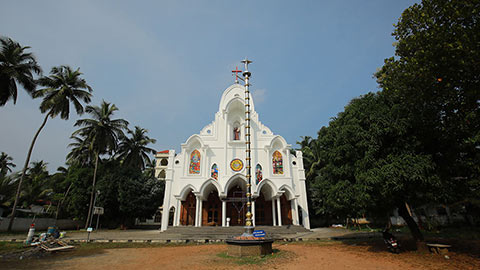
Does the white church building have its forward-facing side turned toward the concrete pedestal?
yes

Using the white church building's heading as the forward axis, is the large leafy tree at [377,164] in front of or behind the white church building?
in front

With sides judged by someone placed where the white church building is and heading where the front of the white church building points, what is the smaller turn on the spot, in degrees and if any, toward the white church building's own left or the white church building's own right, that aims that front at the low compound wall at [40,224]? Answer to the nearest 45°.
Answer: approximately 90° to the white church building's own right

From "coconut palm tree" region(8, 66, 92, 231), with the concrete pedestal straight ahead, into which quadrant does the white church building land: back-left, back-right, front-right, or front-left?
front-left

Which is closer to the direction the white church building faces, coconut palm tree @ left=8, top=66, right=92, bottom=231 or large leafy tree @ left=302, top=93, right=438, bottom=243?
the large leafy tree

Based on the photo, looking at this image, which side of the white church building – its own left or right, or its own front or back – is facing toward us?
front

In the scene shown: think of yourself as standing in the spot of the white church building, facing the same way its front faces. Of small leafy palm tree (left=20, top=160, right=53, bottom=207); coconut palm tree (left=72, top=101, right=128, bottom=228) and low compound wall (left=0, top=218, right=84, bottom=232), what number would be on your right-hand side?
3

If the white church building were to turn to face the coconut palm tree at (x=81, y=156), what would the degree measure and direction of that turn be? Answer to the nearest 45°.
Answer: approximately 90° to its right

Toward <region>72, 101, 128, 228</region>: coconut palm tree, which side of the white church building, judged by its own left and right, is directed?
right

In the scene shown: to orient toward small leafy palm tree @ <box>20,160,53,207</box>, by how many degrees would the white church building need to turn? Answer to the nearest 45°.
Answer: approximately 90° to its right
